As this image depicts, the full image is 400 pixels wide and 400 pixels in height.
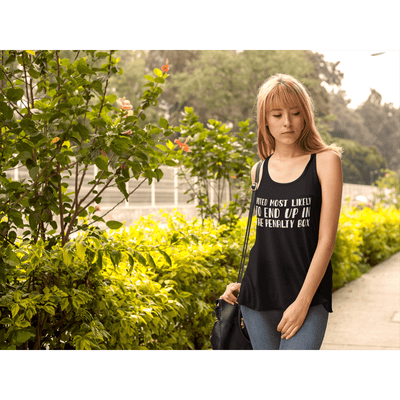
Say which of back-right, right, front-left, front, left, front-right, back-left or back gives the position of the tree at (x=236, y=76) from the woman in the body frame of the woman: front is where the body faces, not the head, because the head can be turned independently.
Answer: back-right

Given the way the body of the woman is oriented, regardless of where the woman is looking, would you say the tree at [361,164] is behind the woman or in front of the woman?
behind

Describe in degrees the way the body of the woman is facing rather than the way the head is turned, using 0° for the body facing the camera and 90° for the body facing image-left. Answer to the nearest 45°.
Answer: approximately 45°

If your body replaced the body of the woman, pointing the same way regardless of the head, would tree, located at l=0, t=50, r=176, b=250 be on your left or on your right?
on your right

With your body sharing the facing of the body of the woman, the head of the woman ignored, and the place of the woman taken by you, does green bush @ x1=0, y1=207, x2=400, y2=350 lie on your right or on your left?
on your right

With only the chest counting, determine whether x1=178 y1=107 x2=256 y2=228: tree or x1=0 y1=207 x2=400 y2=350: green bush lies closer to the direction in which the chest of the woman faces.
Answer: the green bush

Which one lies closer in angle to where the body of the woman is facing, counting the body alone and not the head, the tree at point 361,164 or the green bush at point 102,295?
the green bush
